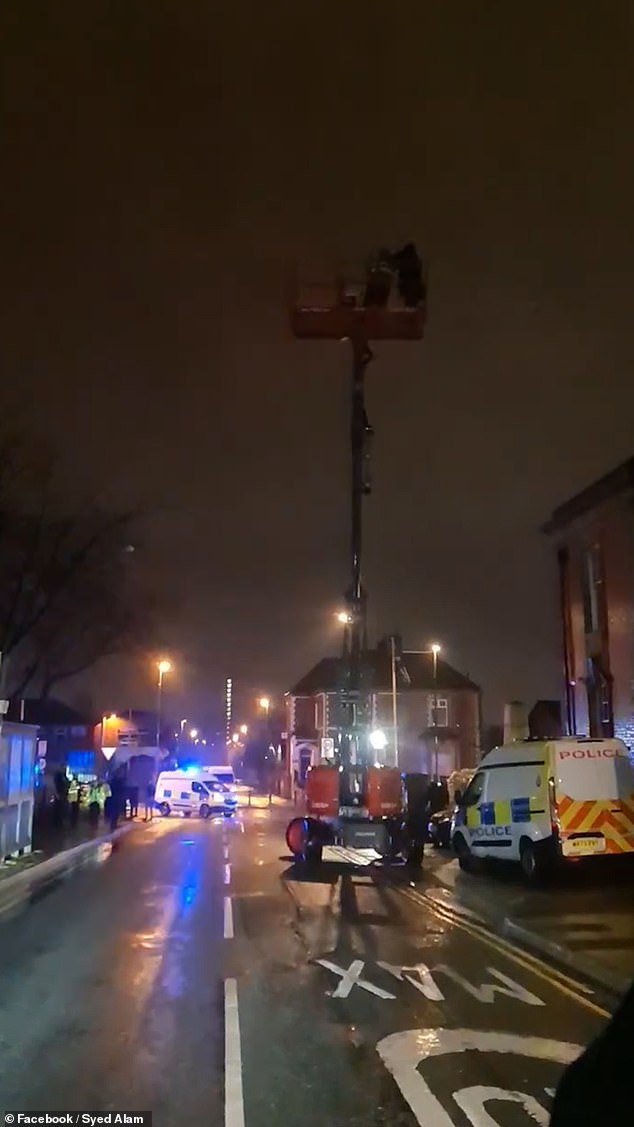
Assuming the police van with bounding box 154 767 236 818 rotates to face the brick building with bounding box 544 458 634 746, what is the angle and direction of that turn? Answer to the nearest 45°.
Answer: approximately 45° to its right

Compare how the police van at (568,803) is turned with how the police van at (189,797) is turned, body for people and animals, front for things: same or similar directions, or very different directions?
very different directions

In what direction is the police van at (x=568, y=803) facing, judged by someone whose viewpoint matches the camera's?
facing away from the viewer and to the left of the viewer

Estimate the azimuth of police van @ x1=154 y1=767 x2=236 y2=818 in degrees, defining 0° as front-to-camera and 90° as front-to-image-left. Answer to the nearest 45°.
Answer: approximately 315°

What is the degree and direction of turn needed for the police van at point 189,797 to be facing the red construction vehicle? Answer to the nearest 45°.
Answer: approximately 45° to its right

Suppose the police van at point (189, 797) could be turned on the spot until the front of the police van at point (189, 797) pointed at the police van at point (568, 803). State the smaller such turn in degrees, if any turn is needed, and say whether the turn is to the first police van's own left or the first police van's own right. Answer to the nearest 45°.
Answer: approximately 45° to the first police van's own right
